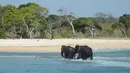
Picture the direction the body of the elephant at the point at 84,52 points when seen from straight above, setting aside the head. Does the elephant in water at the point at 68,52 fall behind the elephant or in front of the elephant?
in front

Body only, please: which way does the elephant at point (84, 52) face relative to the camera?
to the viewer's left
